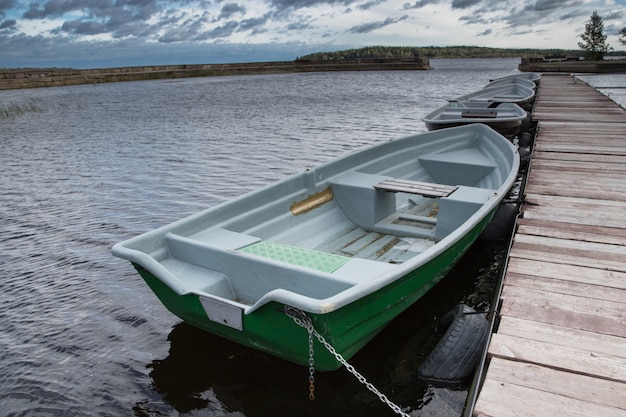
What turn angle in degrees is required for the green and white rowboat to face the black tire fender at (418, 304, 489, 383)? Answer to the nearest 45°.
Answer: approximately 90° to its right

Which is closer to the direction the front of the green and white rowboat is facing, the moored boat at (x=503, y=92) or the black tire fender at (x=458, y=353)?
the moored boat

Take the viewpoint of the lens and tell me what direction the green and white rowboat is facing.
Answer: facing away from the viewer and to the right of the viewer

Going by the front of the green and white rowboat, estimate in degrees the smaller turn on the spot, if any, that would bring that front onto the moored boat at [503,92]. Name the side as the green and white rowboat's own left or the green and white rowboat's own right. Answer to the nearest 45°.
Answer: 0° — it already faces it

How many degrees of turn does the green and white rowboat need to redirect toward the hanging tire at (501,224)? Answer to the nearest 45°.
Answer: approximately 90° to its right

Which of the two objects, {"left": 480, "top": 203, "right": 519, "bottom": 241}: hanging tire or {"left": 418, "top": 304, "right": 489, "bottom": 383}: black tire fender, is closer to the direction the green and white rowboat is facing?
the hanging tire
